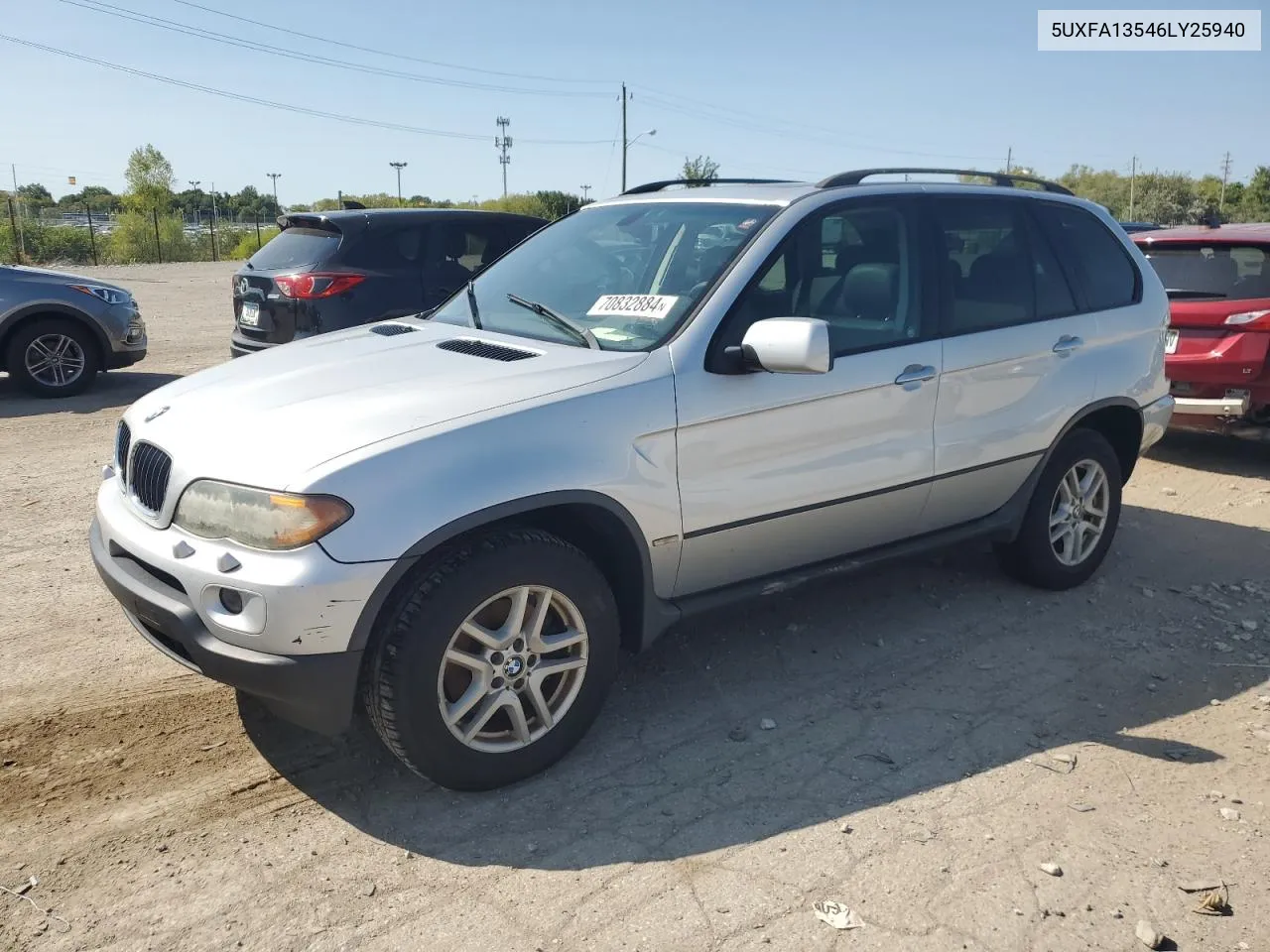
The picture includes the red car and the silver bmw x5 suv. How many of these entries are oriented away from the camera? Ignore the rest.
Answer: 1

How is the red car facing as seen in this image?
away from the camera

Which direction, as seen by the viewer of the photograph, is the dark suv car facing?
facing away from the viewer and to the right of the viewer

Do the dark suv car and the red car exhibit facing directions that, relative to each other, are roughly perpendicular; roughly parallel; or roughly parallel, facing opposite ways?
roughly parallel

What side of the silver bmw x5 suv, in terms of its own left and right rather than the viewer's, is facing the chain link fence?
right

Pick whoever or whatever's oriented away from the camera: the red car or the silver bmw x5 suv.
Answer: the red car

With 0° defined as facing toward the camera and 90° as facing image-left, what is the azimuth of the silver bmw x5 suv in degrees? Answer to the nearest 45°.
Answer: approximately 45°

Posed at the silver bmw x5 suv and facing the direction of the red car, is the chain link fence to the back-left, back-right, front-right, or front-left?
front-left

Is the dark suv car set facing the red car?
no

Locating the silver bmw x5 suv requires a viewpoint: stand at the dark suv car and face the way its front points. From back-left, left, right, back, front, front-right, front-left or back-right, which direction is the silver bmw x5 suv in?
back-right

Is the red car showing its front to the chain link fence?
no

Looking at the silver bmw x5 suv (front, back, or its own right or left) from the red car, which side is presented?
back

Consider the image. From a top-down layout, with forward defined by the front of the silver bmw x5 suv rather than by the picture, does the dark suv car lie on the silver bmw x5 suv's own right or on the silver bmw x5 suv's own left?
on the silver bmw x5 suv's own right

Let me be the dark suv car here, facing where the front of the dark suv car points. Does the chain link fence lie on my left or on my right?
on my left
